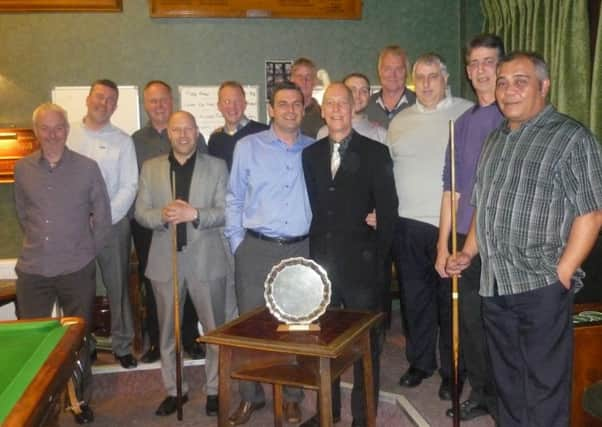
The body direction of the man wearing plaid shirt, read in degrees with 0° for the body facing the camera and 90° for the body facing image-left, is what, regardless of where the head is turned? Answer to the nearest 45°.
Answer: approximately 45°

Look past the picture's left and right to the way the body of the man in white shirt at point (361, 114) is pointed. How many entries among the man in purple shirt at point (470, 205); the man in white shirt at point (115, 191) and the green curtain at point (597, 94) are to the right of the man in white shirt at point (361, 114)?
1

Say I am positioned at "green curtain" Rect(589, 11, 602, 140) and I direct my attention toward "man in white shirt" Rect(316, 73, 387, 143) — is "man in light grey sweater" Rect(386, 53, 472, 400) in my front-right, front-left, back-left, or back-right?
front-left

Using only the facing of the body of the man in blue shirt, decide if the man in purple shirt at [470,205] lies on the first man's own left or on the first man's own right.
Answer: on the first man's own left

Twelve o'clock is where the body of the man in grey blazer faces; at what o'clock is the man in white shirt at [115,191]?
The man in white shirt is roughly at 5 o'clock from the man in grey blazer.

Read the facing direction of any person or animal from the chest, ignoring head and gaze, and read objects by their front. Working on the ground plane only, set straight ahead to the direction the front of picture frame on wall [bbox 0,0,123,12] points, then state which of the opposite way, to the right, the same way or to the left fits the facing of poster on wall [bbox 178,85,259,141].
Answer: the same way

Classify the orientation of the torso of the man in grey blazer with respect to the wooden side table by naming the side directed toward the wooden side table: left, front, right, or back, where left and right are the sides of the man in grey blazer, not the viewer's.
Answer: front

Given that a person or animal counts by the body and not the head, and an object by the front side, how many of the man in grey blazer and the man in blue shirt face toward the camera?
2

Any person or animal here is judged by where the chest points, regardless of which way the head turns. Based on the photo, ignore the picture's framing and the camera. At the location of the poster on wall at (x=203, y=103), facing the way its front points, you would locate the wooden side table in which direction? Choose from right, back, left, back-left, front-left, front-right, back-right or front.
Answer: front

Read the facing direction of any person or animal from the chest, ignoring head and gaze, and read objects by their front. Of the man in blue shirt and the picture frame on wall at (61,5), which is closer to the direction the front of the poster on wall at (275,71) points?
the man in blue shirt

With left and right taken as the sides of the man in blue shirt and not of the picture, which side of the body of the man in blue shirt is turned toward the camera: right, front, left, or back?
front

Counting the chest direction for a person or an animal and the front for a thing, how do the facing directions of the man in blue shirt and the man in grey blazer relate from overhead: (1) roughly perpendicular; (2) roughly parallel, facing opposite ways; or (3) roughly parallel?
roughly parallel

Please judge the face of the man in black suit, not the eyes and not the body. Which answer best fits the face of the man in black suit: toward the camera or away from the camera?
toward the camera

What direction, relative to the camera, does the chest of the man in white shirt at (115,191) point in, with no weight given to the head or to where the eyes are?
toward the camera

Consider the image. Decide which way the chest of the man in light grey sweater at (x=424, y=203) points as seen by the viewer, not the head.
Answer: toward the camera

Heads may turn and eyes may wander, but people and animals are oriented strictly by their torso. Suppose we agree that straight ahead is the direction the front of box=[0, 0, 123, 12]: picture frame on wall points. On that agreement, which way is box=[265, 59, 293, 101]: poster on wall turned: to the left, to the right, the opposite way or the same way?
the same way

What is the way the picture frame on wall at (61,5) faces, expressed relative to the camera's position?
facing the viewer

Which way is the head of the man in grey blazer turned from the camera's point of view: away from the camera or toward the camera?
toward the camera

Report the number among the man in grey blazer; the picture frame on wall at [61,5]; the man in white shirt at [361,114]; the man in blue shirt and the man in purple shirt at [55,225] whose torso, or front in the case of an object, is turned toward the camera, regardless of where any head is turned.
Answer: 5
